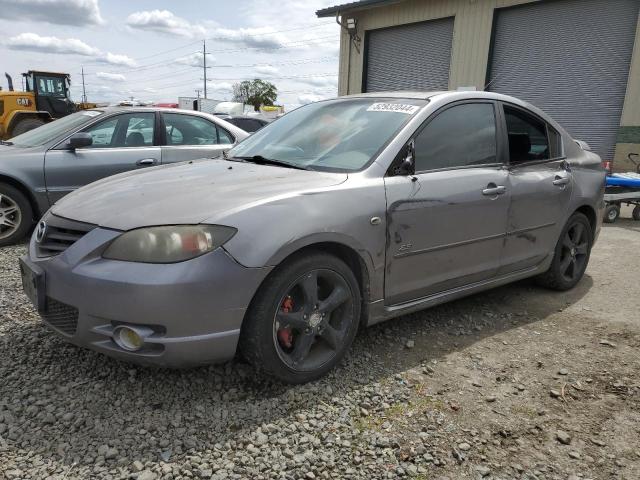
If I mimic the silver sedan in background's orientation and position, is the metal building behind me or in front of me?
behind

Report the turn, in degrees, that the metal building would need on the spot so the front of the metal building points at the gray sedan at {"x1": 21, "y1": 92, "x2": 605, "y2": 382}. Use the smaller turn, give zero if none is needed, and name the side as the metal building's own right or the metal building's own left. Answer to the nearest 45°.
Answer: approximately 45° to the metal building's own left

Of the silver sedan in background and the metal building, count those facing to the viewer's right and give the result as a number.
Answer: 0

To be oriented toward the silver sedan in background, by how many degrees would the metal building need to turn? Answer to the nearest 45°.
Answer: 0° — it already faces it

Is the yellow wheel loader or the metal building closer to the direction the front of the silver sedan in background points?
the yellow wheel loader

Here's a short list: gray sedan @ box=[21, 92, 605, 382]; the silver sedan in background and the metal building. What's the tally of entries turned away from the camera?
0

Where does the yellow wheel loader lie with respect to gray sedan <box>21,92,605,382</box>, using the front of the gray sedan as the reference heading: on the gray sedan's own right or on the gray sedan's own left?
on the gray sedan's own right

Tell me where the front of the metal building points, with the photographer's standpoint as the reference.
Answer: facing the viewer and to the left of the viewer

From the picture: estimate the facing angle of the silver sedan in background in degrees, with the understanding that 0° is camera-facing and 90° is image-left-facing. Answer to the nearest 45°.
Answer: approximately 90°

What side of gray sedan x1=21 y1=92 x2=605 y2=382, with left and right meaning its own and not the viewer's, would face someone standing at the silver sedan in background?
right
